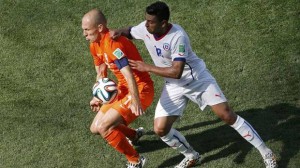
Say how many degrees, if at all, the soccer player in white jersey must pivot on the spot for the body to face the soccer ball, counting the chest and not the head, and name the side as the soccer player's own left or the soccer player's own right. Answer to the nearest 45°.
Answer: approximately 45° to the soccer player's own right

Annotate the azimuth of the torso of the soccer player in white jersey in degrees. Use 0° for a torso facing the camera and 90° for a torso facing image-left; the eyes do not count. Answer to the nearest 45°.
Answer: approximately 45°

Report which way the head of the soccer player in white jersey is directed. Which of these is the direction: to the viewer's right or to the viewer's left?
to the viewer's left

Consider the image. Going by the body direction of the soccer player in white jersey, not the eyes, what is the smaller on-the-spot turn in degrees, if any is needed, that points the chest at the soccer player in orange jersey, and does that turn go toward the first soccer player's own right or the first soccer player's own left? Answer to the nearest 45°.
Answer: approximately 45° to the first soccer player's own right
